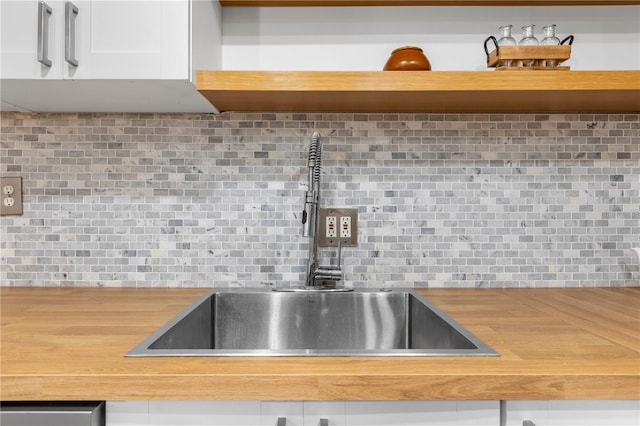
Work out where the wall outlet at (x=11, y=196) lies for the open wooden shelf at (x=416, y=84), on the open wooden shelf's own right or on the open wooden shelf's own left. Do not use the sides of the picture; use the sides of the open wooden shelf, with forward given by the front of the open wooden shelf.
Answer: on the open wooden shelf's own right

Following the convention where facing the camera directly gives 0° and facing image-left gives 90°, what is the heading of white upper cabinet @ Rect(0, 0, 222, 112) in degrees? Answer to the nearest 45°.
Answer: approximately 0°

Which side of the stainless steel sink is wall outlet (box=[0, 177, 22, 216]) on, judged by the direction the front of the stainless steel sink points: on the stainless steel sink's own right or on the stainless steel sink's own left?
on the stainless steel sink's own right

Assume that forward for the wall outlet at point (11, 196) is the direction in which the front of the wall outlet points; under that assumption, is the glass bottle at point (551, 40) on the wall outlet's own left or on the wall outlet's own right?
on the wall outlet's own left

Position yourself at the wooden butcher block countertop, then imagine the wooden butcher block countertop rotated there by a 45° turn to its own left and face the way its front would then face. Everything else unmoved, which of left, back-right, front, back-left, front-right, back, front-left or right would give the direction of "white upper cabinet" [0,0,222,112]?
back

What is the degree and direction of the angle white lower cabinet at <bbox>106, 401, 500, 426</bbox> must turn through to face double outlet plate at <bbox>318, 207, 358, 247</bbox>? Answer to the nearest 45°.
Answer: approximately 180°

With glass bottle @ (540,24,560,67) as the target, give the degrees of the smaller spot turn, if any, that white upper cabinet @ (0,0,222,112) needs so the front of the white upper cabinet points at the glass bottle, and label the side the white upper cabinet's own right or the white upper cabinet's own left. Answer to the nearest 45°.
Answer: approximately 90° to the white upper cabinet's own left

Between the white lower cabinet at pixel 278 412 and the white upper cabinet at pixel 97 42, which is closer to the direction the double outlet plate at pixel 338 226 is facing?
the white lower cabinet

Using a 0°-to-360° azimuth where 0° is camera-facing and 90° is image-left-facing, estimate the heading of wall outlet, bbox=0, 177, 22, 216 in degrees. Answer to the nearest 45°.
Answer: approximately 0°
